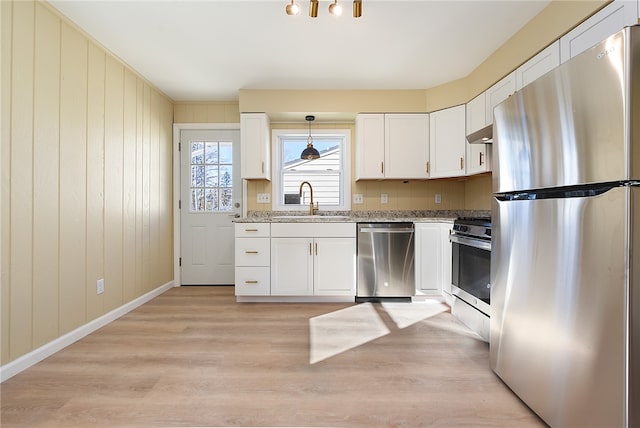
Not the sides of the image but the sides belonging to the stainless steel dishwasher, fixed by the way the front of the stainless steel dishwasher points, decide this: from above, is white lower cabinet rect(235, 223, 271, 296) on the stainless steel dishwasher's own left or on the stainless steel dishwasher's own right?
on the stainless steel dishwasher's own right

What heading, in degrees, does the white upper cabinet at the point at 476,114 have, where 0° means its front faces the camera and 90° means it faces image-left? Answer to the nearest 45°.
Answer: approximately 45°

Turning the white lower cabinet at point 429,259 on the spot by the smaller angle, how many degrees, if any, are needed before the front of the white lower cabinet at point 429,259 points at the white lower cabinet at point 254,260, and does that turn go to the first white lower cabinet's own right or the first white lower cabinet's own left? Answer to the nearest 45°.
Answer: approximately 90° to the first white lower cabinet's own right

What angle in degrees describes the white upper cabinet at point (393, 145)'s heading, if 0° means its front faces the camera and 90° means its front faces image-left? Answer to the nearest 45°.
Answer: approximately 0°

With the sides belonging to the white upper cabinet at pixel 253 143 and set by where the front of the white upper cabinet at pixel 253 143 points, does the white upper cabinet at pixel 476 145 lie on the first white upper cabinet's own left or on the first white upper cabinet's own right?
on the first white upper cabinet's own left

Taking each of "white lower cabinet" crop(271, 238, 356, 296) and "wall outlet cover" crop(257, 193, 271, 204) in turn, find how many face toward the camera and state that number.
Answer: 2

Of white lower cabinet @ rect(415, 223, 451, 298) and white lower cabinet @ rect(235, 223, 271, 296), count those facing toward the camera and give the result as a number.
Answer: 2

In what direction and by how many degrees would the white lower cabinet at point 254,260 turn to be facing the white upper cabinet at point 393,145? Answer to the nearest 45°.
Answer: approximately 90° to its left

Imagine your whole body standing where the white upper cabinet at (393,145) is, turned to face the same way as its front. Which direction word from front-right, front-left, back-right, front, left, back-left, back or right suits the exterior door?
right

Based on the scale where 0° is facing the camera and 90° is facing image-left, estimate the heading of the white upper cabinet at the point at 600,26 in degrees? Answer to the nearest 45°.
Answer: approximately 45°

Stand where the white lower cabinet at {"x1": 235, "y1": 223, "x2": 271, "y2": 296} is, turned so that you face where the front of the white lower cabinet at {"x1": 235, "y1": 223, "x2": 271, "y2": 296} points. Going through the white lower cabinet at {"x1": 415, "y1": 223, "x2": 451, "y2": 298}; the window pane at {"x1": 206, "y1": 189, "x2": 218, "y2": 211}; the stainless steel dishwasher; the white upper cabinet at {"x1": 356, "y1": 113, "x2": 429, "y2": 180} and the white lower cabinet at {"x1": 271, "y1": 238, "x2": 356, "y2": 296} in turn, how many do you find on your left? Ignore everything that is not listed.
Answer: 4
